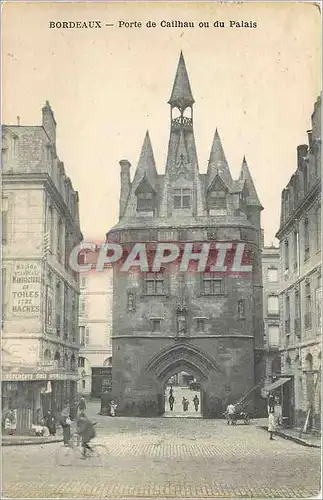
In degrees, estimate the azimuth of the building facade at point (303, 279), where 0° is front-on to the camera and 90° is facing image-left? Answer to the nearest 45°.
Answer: approximately 90°

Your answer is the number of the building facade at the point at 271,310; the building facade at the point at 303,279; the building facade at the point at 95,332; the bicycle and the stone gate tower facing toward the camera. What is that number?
3

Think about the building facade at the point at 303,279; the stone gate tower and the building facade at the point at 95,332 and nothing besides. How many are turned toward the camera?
2

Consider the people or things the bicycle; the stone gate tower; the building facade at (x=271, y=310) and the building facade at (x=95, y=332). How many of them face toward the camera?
3

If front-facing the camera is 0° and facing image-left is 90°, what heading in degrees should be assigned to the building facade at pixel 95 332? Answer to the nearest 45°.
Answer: approximately 0°

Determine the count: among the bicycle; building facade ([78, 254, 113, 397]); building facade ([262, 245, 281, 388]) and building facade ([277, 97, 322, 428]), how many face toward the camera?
2

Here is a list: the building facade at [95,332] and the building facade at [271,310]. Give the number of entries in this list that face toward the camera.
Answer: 2

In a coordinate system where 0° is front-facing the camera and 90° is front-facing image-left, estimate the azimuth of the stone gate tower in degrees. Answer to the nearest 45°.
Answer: approximately 0°
